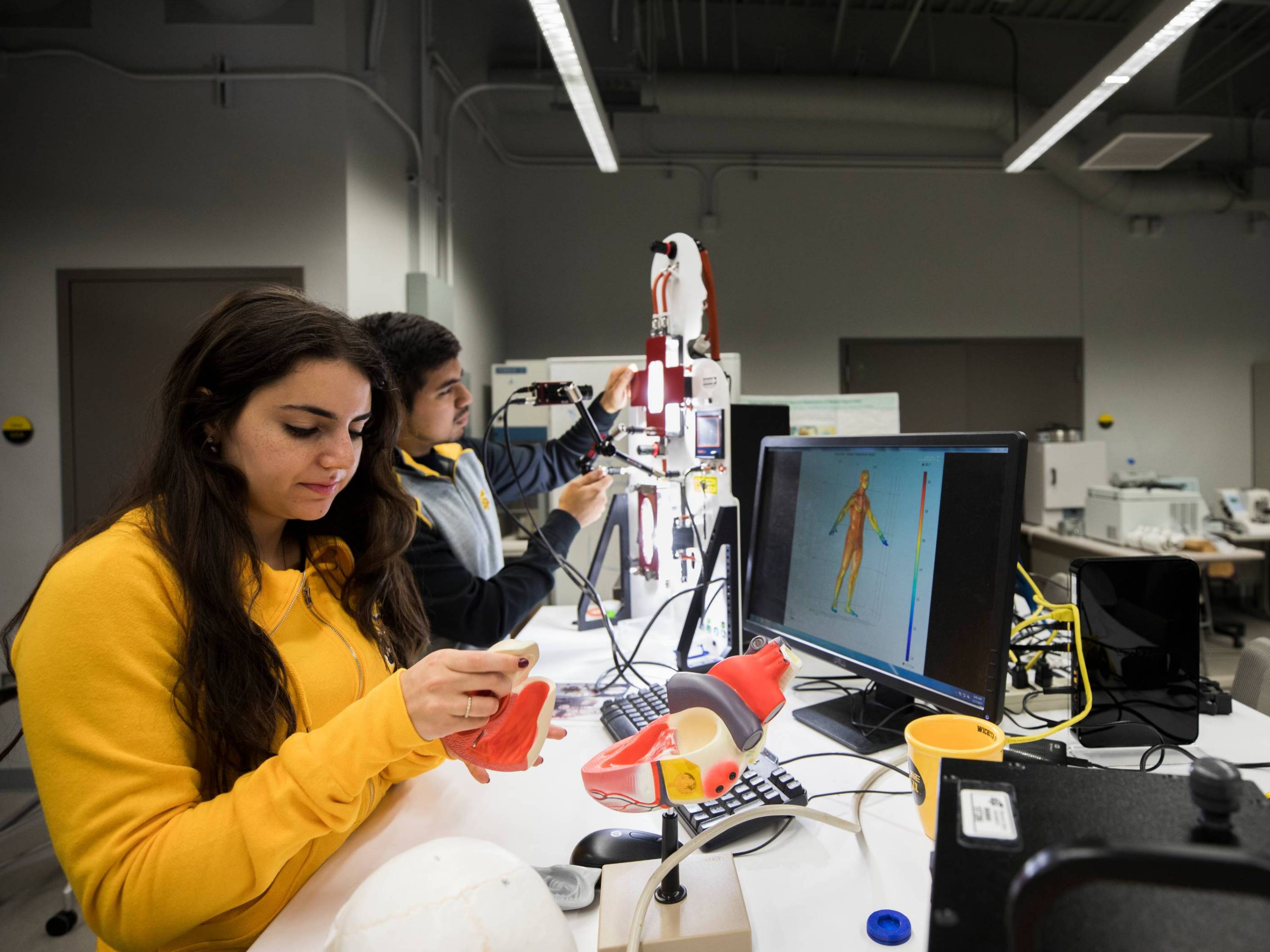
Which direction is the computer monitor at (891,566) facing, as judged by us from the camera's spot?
facing the viewer and to the left of the viewer

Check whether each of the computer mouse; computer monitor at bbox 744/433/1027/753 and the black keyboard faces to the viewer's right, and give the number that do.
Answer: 1

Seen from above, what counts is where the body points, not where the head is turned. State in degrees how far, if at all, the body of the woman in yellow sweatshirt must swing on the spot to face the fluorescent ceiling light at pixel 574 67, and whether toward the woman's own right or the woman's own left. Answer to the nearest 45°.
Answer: approximately 90° to the woman's own left

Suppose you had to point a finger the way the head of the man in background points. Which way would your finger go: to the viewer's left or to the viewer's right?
to the viewer's right

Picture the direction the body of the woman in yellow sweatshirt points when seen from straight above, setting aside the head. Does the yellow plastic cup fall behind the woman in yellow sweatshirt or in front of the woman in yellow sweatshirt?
in front

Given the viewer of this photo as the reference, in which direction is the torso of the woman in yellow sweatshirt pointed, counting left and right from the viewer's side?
facing the viewer and to the right of the viewer

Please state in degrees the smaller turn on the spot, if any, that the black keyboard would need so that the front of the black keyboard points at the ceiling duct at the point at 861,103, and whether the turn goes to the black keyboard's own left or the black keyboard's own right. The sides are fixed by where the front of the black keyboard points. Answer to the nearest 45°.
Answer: approximately 135° to the black keyboard's own right

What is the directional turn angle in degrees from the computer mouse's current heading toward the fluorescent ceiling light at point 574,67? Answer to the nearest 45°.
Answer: approximately 90° to its left

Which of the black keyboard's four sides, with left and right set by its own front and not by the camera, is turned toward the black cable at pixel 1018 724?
back

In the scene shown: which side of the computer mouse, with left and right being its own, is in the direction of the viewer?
right

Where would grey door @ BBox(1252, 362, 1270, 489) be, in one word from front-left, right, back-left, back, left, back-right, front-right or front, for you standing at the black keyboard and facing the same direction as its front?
back

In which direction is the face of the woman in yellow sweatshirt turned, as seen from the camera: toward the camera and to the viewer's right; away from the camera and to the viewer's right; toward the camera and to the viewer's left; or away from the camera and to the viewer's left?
toward the camera and to the viewer's right
